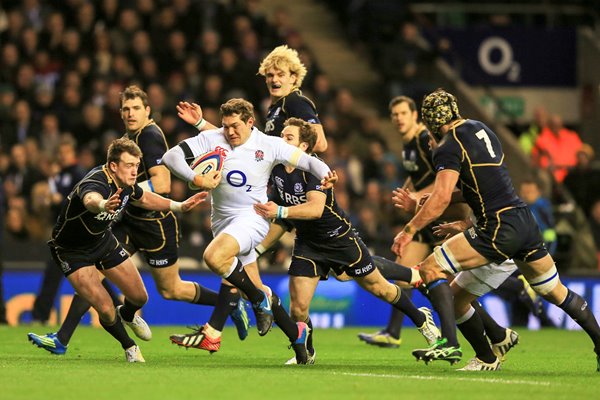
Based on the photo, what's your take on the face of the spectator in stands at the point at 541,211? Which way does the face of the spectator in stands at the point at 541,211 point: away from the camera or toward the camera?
toward the camera

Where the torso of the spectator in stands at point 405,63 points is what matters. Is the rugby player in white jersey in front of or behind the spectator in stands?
in front

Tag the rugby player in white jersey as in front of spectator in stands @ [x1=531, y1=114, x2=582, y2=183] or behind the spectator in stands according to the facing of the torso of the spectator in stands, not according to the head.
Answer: in front

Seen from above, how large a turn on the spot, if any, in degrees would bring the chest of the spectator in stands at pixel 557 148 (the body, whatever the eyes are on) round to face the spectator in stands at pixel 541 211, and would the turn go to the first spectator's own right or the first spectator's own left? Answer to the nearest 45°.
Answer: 0° — they already face them

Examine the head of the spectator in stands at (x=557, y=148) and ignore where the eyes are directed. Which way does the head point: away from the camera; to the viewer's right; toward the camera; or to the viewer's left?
toward the camera

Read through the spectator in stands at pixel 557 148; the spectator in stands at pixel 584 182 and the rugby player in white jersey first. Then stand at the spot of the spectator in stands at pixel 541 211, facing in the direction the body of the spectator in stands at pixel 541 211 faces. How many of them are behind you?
2

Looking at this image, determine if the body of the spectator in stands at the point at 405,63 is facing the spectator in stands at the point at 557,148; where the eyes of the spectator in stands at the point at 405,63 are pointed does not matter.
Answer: no

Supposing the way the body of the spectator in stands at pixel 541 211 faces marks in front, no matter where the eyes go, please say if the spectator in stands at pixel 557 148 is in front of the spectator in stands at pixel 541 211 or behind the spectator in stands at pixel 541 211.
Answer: behind

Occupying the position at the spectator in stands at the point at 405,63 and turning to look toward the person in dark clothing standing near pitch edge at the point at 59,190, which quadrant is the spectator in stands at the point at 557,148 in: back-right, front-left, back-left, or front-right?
back-left

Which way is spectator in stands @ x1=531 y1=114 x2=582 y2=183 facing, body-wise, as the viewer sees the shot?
toward the camera

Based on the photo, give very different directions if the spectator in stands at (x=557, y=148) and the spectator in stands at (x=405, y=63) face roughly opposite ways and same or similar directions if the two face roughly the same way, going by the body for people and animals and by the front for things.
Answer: same or similar directions

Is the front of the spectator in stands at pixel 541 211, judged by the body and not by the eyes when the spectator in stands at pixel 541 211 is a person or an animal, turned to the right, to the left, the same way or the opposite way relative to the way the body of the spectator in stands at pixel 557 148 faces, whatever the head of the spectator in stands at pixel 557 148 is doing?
the same way

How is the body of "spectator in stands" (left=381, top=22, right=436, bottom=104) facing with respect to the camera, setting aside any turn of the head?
toward the camera

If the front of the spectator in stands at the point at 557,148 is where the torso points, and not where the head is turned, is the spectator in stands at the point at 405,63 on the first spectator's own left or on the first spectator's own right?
on the first spectator's own right

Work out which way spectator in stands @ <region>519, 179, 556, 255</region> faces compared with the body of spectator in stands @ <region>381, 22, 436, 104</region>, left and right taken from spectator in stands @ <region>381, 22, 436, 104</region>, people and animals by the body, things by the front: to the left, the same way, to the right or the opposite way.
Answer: the same way
